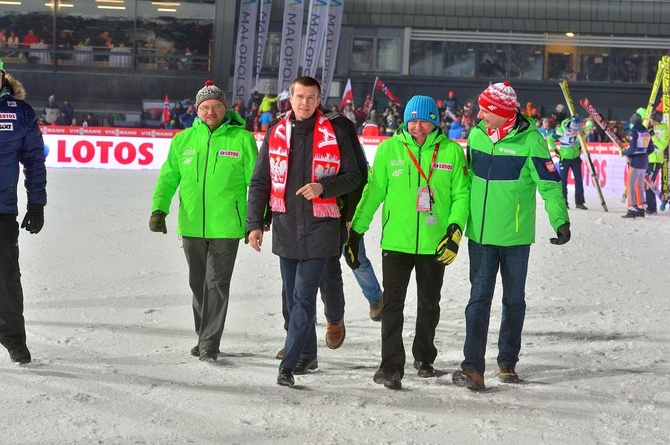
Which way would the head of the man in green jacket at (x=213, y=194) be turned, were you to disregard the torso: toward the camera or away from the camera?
toward the camera

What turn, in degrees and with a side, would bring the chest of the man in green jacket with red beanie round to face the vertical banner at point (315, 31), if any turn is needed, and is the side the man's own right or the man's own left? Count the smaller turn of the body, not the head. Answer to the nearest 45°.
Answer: approximately 135° to the man's own right

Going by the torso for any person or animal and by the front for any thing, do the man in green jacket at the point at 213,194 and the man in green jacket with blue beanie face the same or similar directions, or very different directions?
same or similar directions

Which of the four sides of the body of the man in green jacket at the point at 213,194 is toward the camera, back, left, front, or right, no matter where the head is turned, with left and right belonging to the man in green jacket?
front

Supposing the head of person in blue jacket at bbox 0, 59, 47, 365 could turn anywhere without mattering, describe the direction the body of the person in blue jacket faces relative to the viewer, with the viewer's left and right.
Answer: facing the viewer

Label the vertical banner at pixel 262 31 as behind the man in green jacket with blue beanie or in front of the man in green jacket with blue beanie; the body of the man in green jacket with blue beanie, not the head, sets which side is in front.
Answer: behind

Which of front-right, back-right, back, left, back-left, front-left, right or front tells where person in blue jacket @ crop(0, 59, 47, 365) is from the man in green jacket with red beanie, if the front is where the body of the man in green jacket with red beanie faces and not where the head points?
front-right

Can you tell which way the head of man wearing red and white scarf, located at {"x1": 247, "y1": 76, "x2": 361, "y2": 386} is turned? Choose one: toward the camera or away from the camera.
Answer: toward the camera

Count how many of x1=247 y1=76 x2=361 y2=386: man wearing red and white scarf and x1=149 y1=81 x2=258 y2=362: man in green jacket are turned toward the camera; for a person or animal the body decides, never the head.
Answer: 2

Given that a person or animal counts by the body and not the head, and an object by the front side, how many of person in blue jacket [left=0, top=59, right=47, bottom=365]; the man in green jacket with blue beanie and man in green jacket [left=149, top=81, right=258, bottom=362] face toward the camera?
3

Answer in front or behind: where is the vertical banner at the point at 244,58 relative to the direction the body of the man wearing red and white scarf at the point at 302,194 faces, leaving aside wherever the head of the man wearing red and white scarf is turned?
behind

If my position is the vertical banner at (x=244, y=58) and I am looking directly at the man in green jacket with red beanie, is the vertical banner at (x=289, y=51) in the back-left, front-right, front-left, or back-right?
front-left

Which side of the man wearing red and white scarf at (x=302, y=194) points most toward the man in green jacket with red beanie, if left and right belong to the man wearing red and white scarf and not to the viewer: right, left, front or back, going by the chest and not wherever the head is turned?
left

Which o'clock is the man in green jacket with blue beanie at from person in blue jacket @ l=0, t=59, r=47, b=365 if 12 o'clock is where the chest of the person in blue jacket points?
The man in green jacket with blue beanie is roughly at 10 o'clock from the person in blue jacket.

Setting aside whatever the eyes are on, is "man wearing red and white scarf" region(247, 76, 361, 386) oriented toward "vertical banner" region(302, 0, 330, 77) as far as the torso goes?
no

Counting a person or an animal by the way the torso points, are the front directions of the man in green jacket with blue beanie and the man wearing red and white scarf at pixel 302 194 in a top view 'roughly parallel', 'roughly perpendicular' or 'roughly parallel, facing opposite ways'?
roughly parallel

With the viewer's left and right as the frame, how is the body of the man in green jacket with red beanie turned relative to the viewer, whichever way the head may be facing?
facing the viewer and to the left of the viewer

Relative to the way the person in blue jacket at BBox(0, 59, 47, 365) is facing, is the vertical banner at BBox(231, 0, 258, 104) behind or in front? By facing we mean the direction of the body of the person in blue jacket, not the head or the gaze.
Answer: behind
